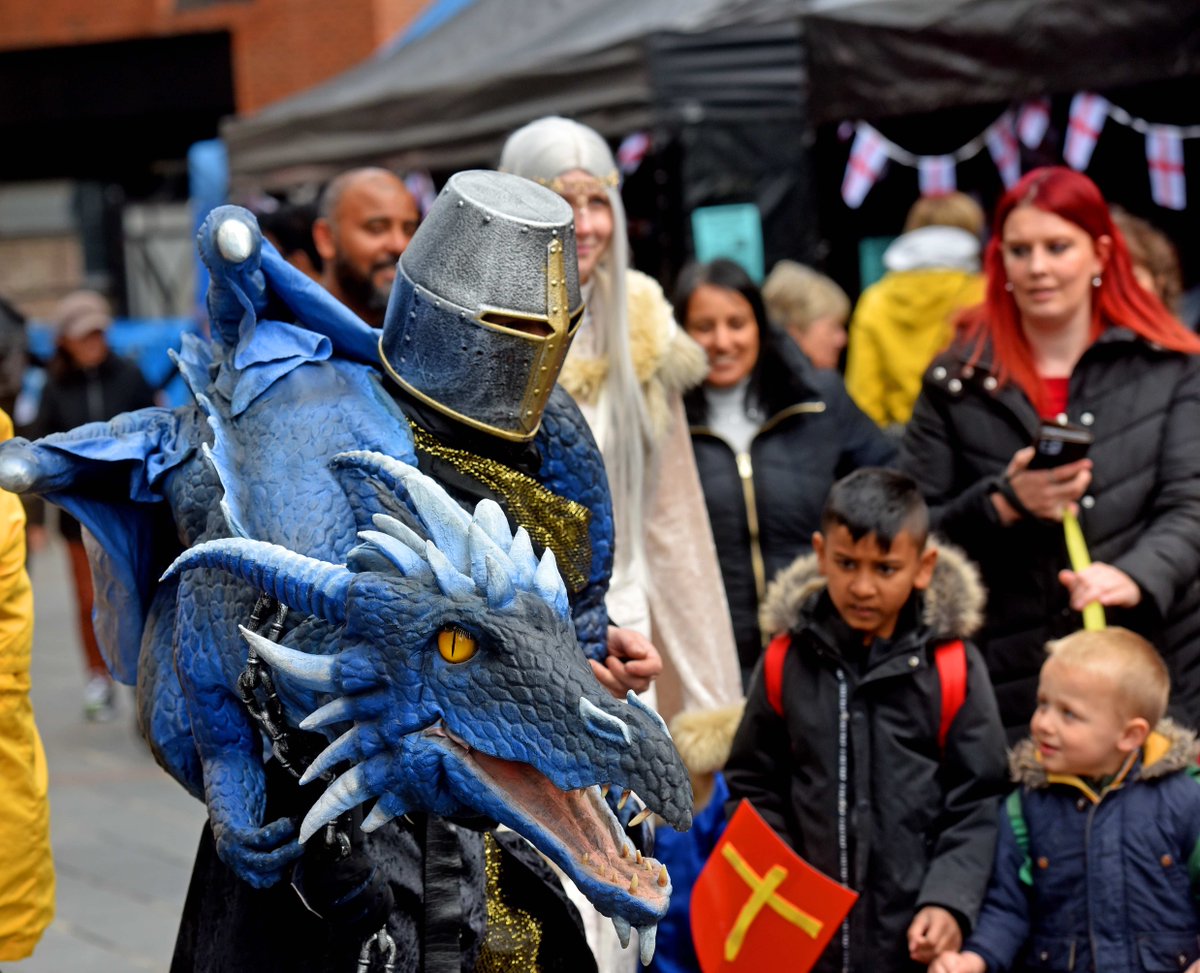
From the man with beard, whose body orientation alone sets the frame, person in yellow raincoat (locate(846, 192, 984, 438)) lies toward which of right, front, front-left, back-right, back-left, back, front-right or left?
left

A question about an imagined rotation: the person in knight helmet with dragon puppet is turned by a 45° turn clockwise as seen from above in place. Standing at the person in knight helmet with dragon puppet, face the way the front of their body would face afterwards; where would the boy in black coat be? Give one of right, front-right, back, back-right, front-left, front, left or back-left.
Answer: back-left

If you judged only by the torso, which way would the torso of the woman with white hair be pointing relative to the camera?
toward the camera

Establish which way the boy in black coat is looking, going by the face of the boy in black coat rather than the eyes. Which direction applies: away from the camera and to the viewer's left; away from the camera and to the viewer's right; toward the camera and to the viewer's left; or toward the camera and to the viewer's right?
toward the camera and to the viewer's left

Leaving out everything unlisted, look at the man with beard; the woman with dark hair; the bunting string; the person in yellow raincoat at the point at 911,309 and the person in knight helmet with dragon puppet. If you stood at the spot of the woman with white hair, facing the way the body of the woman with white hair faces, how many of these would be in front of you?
1

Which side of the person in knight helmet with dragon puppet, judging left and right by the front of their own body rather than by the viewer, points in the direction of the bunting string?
left

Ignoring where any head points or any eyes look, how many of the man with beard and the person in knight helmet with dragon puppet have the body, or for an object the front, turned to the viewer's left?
0

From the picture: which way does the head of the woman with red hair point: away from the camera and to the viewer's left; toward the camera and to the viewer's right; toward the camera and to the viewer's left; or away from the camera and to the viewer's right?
toward the camera and to the viewer's left

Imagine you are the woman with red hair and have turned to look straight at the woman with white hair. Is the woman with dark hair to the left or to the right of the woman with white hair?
right
